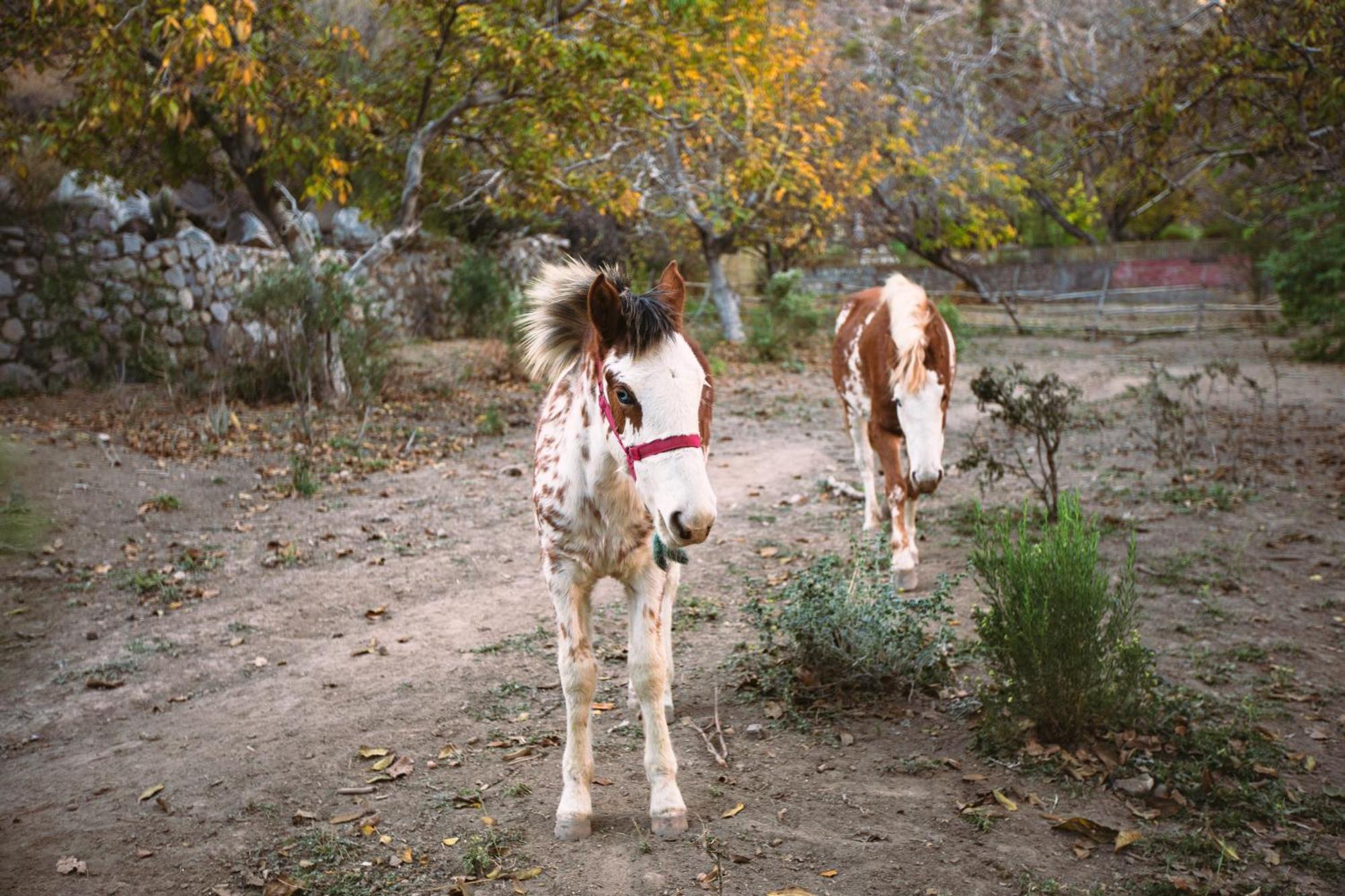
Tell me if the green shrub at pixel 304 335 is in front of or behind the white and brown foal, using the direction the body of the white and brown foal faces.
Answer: behind

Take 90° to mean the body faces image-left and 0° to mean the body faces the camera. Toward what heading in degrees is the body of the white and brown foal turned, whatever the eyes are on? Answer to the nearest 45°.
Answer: approximately 0°

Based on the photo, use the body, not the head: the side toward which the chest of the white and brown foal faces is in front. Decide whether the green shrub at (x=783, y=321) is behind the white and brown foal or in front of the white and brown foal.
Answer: behind

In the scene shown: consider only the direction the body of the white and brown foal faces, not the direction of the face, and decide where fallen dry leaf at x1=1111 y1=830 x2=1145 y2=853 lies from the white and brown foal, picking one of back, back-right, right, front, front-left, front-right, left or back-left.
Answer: left

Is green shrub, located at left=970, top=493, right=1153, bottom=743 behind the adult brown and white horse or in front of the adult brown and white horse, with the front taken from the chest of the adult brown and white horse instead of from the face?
in front

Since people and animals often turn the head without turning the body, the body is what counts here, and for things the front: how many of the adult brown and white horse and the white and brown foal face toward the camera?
2

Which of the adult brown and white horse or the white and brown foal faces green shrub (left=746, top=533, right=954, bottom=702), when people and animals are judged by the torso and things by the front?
the adult brown and white horse

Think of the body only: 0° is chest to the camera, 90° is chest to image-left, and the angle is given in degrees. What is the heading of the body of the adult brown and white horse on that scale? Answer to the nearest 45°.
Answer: approximately 0°
